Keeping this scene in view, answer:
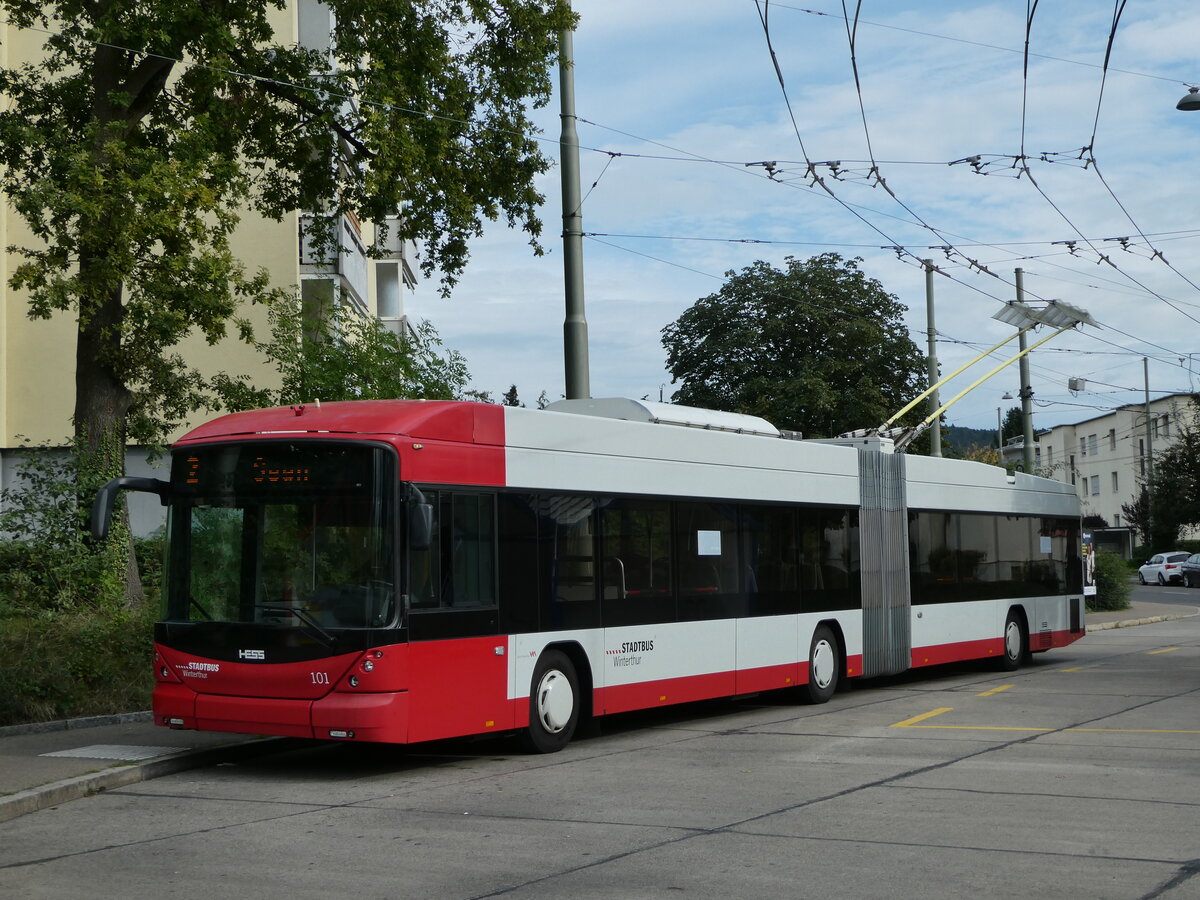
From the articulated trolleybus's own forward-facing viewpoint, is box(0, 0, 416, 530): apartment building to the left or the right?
on its right

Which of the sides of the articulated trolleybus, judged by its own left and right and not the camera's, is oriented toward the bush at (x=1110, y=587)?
back

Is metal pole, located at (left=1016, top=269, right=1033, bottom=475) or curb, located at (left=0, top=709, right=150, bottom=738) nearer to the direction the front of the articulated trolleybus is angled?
the curb

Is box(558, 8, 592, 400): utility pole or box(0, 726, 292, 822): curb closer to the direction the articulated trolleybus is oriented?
the curb

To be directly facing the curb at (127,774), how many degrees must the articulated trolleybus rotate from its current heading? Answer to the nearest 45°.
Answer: approximately 45° to its right

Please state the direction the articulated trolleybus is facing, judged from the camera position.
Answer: facing the viewer and to the left of the viewer

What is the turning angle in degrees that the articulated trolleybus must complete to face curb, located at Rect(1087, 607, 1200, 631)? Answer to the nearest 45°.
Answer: approximately 180°

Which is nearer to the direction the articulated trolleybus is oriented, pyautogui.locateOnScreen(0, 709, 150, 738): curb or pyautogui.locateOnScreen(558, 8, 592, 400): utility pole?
the curb
